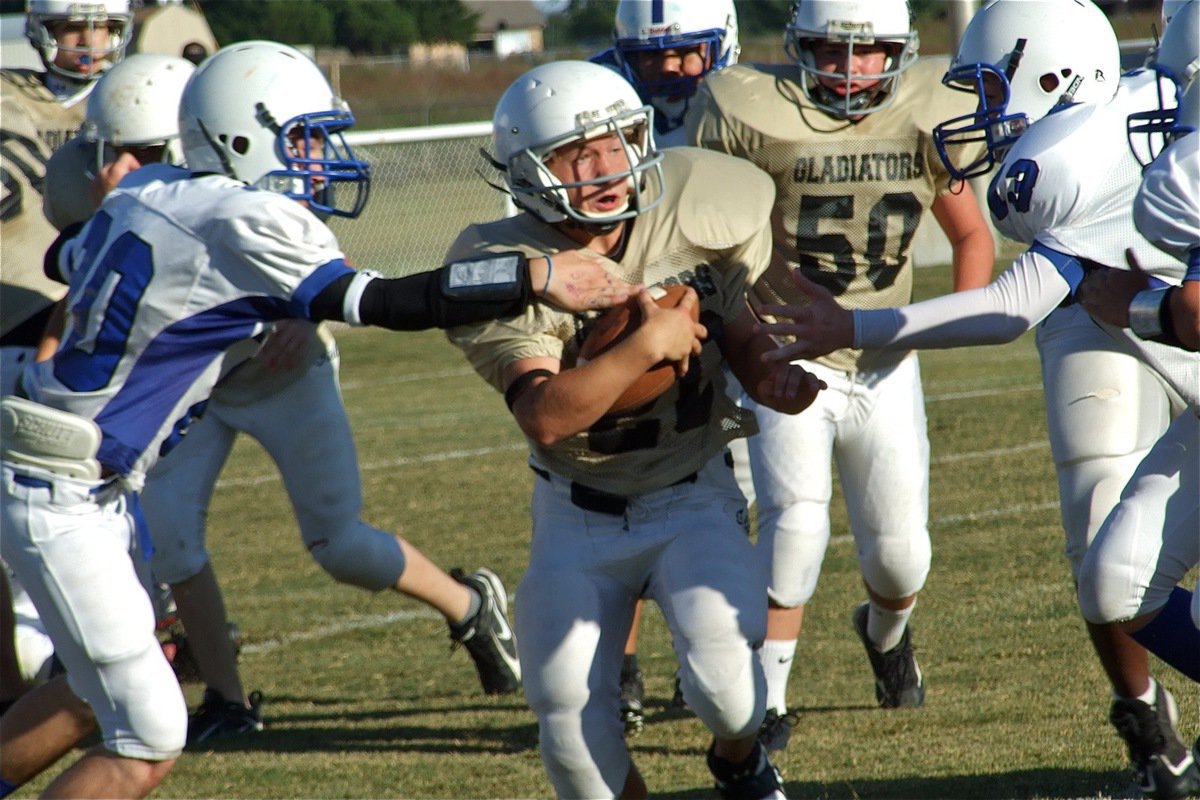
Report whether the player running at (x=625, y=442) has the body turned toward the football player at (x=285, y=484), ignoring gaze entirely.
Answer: no

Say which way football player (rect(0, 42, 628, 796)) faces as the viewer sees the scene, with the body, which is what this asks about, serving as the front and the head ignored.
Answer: to the viewer's right

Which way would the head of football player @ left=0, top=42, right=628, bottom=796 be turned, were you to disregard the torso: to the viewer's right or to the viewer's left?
to the viewer's right

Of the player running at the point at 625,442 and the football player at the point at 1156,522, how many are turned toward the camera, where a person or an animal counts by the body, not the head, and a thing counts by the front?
1

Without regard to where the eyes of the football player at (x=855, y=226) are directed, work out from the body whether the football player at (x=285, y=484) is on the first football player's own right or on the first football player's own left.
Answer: on the first football player's own right

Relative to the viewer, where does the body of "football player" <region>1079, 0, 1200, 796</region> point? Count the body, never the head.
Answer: to the viewer's left

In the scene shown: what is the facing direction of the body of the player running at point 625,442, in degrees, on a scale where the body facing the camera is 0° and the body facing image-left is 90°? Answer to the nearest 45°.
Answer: approximately 0°

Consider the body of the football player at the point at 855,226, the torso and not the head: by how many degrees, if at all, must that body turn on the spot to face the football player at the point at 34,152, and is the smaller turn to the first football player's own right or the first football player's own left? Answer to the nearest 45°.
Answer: approximately 90° to the first football player's own right

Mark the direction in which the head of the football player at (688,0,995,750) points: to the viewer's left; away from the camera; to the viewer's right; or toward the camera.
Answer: toward the camera

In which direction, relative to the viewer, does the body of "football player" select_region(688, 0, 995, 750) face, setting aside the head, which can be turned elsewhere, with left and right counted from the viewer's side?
facing the viewer

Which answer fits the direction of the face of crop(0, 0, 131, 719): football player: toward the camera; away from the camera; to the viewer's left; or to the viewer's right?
toward the camera

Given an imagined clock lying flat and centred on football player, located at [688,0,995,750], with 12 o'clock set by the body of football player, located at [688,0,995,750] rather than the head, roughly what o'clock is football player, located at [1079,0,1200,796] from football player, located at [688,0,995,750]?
football player, located at [1079,0,1200,796] is roughly at 11 o'clock from football player, located at [688,0,995,750].

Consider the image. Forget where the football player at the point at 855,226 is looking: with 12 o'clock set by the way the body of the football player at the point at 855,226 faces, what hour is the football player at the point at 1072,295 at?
the football player at the point at 1072,295 is roughly at 11 o'clock from the football player at the point at 855,226.

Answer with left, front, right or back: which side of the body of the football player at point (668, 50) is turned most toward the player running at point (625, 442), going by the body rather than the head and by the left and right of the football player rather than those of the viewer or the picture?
front

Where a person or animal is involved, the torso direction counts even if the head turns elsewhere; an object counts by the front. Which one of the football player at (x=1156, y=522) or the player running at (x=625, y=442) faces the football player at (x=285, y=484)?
the football player at (x=1156, y=522)

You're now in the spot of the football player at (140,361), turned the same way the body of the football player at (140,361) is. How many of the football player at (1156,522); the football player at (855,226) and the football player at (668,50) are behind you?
0

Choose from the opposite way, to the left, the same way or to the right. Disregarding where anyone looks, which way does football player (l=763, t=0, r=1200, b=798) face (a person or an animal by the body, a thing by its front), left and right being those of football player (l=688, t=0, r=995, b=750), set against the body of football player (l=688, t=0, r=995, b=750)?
to the right

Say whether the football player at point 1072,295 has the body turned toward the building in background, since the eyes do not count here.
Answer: no

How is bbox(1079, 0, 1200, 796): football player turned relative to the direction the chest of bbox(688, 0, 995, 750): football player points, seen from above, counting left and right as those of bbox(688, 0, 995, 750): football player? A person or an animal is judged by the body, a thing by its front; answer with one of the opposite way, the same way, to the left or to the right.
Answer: to the right

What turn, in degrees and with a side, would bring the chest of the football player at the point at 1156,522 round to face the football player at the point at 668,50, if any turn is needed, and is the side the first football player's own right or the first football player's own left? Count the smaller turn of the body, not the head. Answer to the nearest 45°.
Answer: approximately 45° to the first football player's own right
